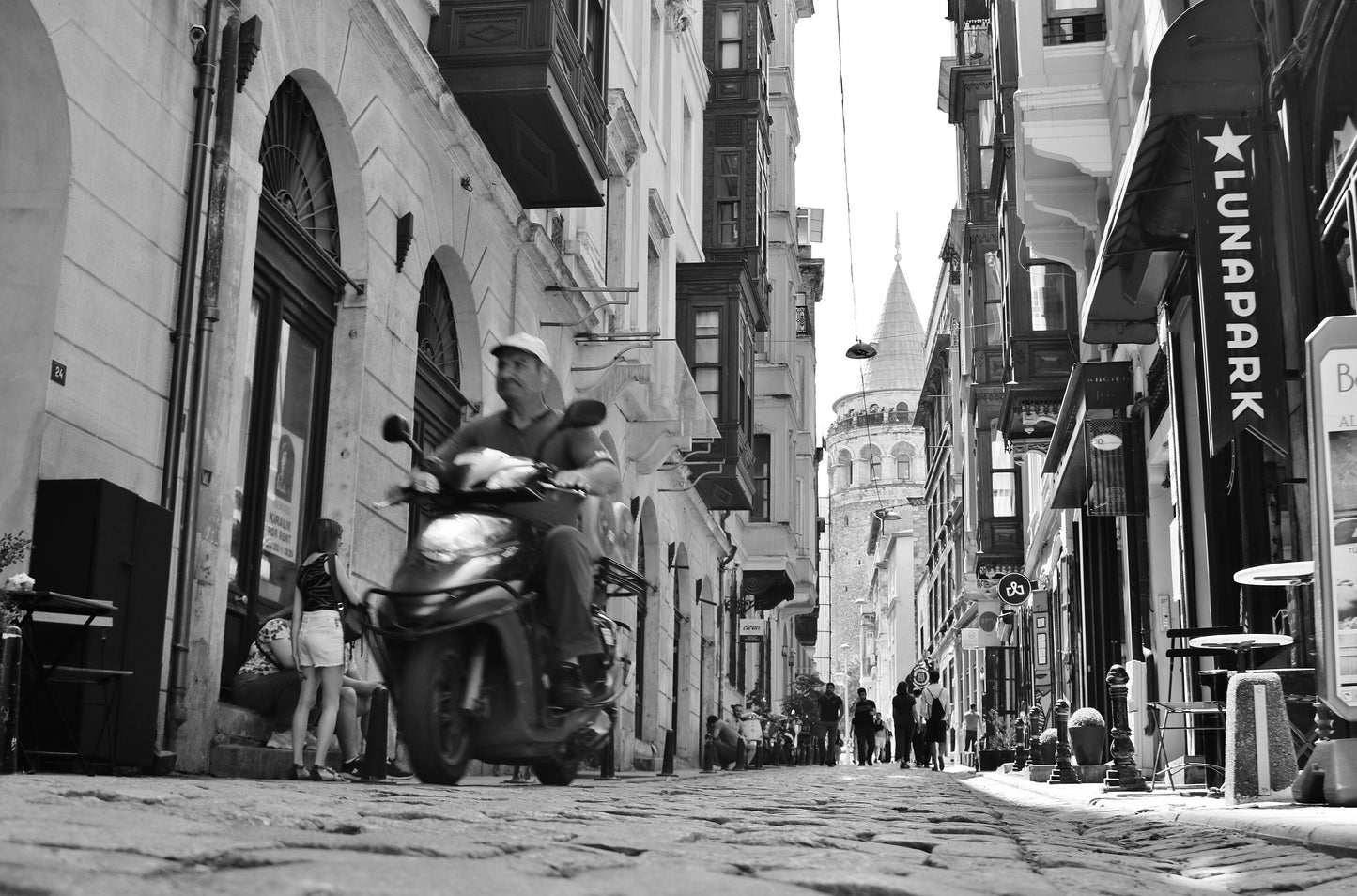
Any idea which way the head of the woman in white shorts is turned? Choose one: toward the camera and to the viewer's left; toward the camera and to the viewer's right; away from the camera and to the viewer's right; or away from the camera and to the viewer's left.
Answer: away from the camera and to the viewer's right

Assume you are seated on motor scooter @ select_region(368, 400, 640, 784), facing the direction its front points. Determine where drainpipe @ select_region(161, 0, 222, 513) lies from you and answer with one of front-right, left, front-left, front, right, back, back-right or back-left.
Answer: right

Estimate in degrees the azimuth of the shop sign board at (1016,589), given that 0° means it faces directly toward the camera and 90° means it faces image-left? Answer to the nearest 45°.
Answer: approximately 0°

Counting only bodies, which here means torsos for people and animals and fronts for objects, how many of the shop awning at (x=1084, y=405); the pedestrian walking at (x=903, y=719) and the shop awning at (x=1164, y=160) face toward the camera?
0

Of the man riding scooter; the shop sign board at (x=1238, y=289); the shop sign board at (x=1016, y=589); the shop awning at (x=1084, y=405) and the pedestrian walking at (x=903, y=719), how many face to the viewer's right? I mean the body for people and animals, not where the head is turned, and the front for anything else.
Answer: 0

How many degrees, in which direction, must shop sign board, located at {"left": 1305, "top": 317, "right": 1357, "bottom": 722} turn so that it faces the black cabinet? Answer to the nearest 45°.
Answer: approximately 90° to its right

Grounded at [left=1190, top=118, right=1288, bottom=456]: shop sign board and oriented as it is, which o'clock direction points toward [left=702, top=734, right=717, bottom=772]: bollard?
The bollard is roughly at 5 o'clock from the shop sign board.

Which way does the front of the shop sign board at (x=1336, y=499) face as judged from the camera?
facing the viewer

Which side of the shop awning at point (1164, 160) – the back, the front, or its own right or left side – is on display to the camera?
left

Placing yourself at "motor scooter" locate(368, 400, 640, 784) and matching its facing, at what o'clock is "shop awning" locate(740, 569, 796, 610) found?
The shop awning is roughly at 5 o'clock from the motor scooter.

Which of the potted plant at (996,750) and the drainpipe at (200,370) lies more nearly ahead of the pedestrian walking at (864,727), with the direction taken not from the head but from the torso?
the drainpipe

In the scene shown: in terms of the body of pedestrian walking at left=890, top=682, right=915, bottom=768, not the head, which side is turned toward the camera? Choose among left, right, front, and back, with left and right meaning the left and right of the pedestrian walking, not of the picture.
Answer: back

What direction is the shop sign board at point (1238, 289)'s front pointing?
toward the camera

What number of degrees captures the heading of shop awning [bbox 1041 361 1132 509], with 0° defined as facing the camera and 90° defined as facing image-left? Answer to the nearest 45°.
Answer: approximately 90°

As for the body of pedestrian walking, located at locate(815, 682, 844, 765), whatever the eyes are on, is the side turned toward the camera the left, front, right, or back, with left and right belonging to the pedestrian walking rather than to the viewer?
front

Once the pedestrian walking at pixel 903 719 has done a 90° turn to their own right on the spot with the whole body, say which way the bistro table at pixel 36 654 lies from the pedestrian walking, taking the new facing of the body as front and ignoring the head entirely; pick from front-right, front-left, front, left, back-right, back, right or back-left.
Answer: right

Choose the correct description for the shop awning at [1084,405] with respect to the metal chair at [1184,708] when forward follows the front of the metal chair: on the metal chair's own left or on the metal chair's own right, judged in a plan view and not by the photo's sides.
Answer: on the metal chair's own right

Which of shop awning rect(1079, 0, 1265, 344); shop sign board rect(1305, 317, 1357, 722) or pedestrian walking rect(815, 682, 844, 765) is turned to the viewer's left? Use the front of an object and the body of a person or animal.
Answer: the shop awning

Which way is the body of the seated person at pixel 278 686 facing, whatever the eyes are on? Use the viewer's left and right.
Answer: facing to the right of the viewer

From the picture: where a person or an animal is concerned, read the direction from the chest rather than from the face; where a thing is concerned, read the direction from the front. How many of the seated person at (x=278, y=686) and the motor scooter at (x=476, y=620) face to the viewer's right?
1
